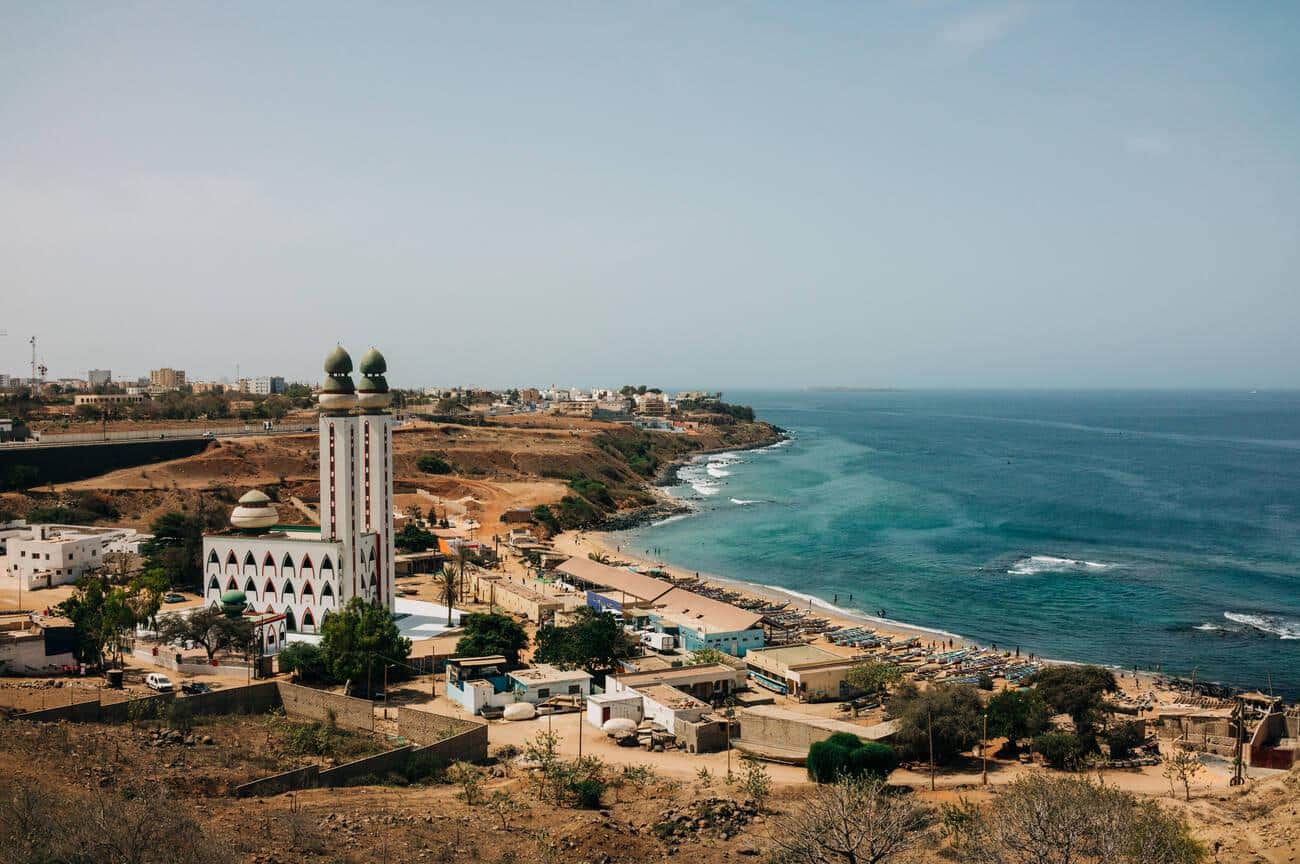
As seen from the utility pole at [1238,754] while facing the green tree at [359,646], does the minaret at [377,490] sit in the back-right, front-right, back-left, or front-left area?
front-right

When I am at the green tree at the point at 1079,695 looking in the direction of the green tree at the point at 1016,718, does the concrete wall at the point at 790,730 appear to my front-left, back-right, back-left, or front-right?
front-right

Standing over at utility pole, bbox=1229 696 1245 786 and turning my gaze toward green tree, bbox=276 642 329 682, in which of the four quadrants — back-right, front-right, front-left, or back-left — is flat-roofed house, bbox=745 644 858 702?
front-right

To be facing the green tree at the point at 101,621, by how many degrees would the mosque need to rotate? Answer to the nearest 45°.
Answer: approximately 135° to its right

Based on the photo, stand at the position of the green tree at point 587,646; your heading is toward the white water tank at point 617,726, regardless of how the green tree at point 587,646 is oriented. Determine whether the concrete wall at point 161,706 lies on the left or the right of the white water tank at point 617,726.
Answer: right

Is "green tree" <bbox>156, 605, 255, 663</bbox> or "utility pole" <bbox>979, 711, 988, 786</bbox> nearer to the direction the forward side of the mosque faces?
the utility pole
